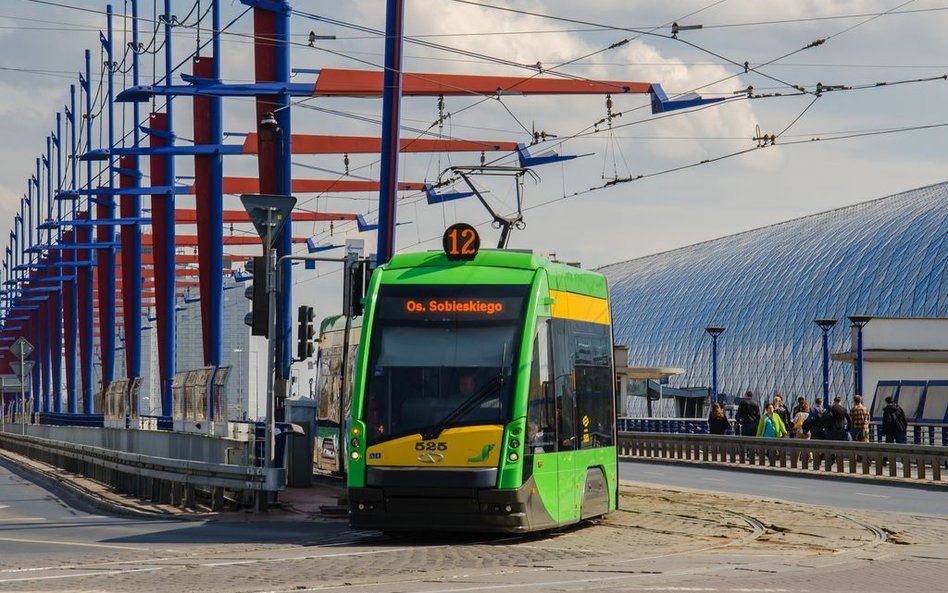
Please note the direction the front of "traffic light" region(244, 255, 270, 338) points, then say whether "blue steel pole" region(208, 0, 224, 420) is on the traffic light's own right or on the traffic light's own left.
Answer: on the traffic light's own right

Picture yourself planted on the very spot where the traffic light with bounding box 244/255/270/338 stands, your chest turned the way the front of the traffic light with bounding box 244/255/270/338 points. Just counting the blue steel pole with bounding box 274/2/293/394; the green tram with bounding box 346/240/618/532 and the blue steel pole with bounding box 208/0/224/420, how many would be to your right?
2

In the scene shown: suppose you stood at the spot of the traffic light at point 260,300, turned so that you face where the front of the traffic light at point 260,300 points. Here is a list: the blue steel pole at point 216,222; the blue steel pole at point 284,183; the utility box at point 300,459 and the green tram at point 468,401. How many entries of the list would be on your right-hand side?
3

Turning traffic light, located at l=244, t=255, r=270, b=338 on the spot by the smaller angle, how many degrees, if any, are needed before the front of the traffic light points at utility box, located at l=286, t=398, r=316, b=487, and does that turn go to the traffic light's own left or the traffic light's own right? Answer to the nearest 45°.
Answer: approximately 90° to the traffic light's own right
